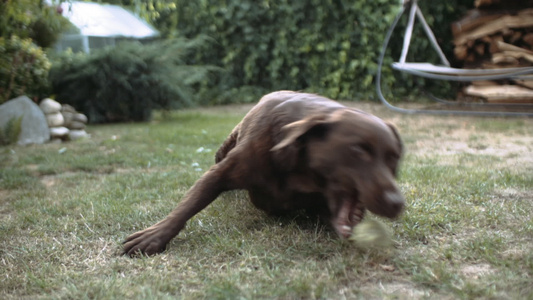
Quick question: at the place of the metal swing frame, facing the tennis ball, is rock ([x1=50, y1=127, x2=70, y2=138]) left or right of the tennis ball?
right

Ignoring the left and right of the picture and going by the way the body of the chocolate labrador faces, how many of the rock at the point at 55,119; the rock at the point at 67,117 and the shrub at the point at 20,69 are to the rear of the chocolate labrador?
3

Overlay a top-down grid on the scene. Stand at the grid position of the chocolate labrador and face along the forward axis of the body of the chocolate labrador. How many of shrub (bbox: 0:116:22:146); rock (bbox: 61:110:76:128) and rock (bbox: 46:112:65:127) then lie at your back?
3

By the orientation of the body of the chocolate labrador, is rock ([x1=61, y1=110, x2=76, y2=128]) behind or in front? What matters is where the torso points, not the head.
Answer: behind

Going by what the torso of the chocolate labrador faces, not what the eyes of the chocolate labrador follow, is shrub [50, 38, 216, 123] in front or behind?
behind

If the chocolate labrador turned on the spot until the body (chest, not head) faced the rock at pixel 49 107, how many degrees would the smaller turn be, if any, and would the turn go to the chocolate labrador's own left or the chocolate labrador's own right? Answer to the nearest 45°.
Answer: approximately 180°

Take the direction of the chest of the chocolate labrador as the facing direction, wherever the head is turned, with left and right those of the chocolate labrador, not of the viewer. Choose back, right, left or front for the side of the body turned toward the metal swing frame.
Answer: left

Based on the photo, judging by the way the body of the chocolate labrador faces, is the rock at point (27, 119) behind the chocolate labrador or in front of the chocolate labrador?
behind

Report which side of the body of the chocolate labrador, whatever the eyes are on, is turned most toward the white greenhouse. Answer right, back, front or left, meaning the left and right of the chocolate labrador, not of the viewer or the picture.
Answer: back

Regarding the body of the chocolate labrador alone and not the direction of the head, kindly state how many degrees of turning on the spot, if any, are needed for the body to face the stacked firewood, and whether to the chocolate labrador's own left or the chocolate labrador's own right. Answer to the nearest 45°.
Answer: approximately 90° to the chocolate labrador's own left

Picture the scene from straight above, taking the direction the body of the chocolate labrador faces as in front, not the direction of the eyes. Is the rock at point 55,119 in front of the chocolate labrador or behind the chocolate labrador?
behind

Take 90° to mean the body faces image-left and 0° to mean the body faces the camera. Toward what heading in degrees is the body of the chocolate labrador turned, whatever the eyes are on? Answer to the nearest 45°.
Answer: approximately 315°

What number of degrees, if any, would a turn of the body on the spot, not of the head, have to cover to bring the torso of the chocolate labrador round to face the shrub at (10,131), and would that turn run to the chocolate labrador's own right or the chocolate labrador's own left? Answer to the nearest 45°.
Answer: approximately 180°
